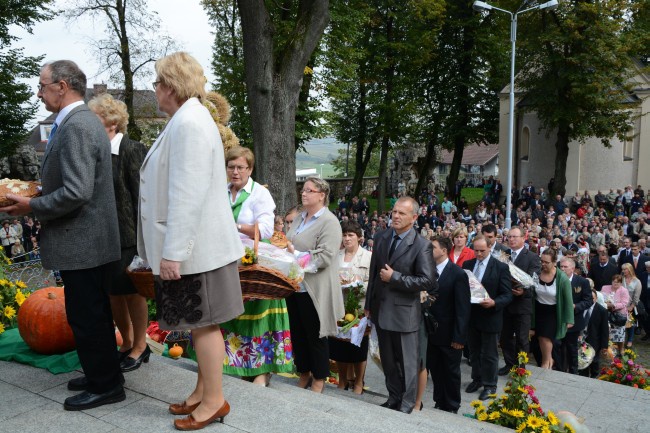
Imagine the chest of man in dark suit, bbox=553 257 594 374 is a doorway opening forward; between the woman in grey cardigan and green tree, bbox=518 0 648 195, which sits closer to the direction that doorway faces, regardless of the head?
the woman in grey cardigan

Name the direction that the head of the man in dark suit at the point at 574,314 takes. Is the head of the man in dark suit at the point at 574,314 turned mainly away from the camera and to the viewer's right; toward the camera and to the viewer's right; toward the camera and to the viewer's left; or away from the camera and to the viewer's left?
toward the camera and to the viewer's left

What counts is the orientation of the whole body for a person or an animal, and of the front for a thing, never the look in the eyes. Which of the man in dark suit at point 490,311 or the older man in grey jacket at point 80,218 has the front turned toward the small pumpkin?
the man in dark suit

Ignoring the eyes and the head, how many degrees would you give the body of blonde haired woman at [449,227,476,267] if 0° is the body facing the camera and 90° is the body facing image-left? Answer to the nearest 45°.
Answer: approximately 45°

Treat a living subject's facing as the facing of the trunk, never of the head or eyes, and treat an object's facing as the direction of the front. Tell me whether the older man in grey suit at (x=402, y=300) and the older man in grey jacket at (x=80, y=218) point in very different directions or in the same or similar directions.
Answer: same or similar directions

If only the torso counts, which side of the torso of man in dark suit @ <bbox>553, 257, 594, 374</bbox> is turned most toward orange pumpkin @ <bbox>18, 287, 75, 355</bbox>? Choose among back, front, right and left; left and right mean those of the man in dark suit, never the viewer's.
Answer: front

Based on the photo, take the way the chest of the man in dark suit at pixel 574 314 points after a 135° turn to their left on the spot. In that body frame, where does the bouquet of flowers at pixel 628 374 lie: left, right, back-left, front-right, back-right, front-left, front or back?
front-right

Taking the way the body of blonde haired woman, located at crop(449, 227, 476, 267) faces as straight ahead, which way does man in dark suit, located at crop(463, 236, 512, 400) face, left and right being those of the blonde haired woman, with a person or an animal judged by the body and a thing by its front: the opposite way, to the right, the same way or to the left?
the same way

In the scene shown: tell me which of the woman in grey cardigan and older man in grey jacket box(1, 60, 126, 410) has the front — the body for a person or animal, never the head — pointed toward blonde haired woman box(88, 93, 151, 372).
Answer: the woman in grey cardigan

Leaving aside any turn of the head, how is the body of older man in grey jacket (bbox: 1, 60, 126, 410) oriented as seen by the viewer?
to the viewer's left

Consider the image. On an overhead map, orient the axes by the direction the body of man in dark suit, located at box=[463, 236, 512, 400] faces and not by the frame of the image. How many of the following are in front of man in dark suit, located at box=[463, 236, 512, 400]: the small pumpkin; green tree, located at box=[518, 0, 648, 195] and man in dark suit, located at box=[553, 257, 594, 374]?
1

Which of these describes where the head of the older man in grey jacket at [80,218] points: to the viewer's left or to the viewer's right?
to the viewer's left

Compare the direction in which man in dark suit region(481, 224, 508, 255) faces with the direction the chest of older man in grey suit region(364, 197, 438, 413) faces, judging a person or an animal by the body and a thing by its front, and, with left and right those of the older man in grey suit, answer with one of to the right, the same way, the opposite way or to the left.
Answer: the same way
